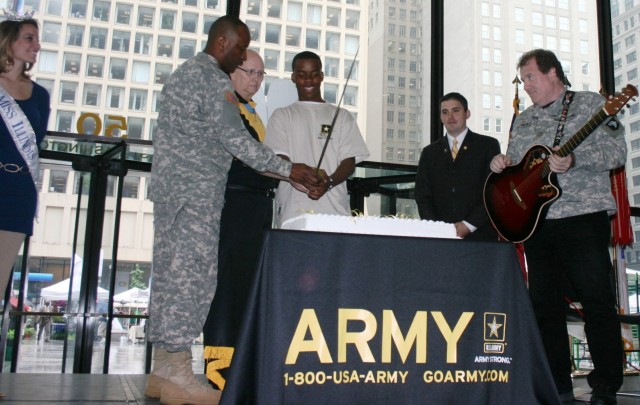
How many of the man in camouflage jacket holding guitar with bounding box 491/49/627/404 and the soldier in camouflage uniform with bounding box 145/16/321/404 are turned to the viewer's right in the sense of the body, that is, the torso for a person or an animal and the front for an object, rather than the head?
1

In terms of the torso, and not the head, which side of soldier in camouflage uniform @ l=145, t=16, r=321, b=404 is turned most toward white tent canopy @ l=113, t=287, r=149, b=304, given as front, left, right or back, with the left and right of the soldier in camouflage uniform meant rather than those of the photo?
left

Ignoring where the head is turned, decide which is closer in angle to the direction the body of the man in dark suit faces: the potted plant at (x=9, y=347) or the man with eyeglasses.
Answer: the man with eyeglasses

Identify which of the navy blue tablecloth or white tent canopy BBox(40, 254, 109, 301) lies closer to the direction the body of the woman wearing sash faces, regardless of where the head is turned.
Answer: the navy blue tablecloth

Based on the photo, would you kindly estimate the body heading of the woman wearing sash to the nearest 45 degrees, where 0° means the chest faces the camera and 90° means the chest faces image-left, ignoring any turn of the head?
approximately 315°

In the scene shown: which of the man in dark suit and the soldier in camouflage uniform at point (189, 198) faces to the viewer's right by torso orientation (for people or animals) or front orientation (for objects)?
the soldier in camouflage uniform

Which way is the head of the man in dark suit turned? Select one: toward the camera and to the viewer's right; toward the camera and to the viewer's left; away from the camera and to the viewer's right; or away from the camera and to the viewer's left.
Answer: toward the camera and to the viewer's left

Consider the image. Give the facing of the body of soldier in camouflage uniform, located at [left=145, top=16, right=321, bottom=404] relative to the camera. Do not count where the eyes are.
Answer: to the viewer's right

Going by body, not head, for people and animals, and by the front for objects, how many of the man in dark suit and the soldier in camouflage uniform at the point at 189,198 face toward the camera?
1

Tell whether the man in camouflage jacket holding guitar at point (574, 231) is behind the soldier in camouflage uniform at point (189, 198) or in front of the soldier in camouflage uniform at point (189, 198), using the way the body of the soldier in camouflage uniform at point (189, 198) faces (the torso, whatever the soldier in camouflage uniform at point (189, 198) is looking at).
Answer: in front
